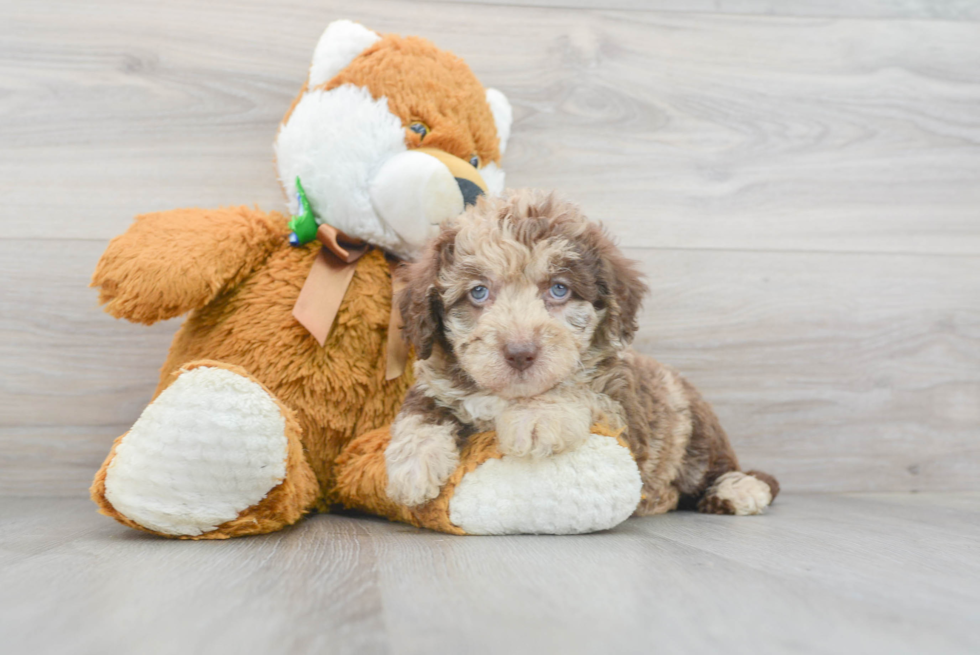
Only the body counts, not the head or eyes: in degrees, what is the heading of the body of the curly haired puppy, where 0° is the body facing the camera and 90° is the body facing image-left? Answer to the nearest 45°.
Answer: approximately 45°
